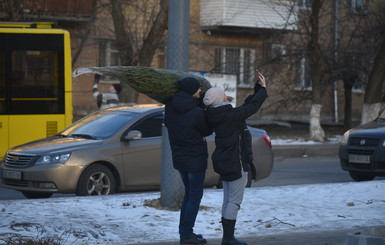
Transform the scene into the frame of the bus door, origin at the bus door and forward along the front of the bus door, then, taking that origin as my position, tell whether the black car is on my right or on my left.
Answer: on my left

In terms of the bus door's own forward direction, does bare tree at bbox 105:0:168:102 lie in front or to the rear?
to the rear

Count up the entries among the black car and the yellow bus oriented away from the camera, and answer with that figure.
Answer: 0

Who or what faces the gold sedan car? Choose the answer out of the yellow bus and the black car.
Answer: the black car

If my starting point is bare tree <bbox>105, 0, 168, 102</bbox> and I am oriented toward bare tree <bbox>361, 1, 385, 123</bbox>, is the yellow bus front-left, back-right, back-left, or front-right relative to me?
back-right

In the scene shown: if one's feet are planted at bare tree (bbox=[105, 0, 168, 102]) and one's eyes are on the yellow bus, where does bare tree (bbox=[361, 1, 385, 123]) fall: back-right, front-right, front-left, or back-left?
back-left
